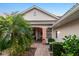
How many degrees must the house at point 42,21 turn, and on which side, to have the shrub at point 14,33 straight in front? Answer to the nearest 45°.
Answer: approximately 90° to its right

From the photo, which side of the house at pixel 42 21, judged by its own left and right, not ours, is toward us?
front
